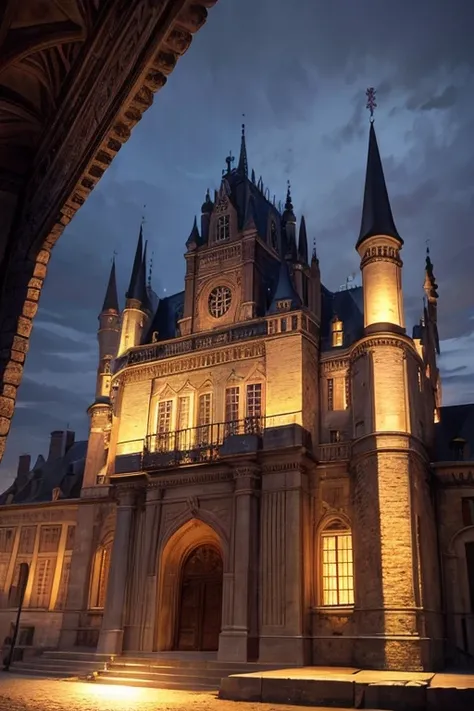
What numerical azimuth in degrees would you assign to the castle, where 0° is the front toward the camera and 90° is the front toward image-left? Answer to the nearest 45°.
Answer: approximately 45°

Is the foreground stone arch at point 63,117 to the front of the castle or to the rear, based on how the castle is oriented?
to the front

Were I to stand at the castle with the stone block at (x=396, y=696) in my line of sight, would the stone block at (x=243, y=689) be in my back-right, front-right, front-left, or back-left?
front-right

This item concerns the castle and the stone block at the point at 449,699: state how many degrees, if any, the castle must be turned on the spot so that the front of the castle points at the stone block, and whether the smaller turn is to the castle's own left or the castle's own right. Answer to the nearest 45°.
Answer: approximately 45° to the castle's own left

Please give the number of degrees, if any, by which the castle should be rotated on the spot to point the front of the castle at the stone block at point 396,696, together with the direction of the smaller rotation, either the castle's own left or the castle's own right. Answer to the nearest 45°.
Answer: approximately 45° to the castle's own left

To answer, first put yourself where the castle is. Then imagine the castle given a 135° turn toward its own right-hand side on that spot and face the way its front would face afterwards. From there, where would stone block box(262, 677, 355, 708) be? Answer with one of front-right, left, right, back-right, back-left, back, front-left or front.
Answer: back

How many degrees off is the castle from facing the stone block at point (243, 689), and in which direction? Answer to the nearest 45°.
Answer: approximately 45° to its left
